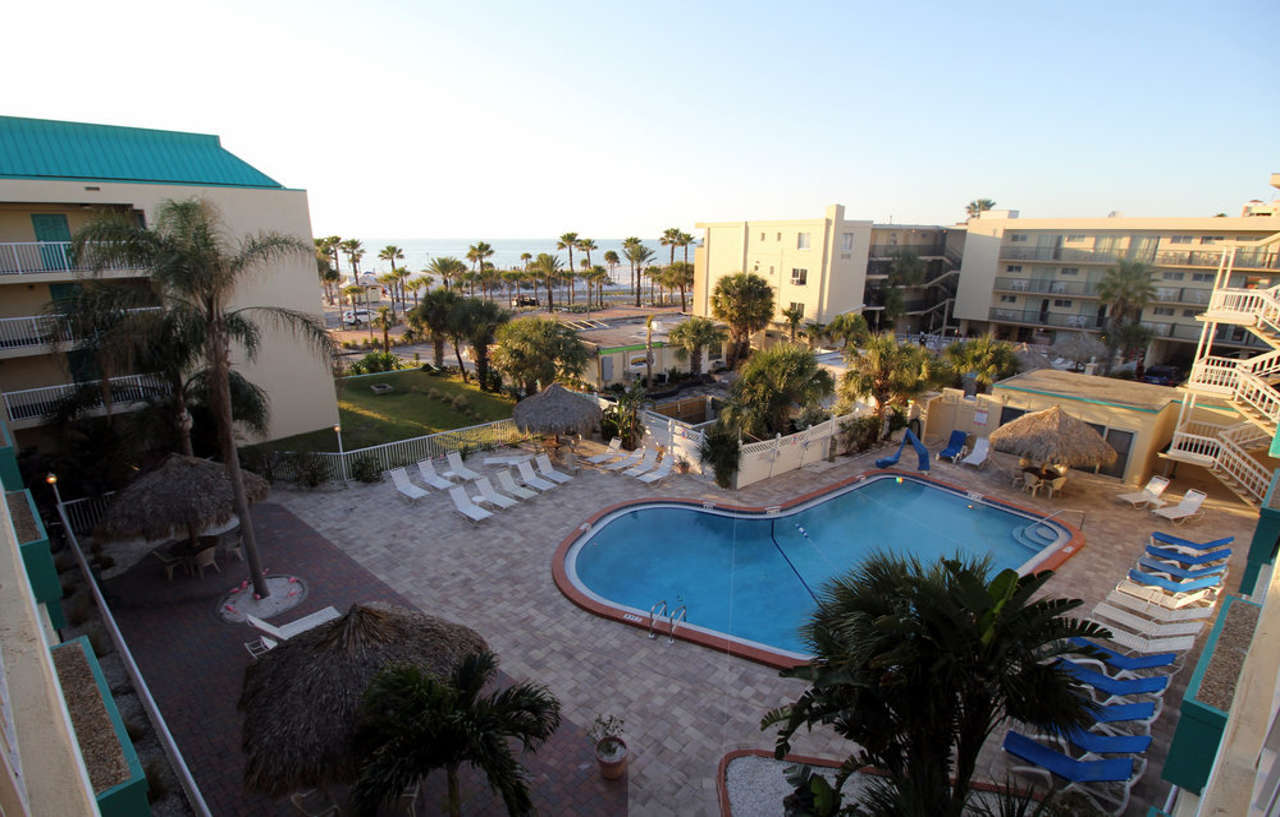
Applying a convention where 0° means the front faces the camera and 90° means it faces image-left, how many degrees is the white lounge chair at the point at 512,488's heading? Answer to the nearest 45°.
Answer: approximately 315°

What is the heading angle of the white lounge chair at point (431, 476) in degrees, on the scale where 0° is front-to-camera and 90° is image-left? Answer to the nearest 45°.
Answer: approximately 315°

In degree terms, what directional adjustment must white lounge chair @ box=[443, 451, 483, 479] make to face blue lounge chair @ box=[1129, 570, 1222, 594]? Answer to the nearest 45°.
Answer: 0° — it already faces it

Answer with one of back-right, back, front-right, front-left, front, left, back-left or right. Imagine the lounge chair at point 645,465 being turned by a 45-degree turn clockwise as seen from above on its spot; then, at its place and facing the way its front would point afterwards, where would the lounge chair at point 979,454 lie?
back

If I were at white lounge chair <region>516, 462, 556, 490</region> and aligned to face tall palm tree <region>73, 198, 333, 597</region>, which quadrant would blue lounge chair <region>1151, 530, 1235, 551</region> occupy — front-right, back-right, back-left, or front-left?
back-left

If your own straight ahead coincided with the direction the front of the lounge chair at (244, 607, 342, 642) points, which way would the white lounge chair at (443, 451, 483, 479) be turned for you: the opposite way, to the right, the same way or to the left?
to the right

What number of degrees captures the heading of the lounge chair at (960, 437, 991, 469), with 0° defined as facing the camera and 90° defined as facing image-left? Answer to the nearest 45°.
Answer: approximately 45°

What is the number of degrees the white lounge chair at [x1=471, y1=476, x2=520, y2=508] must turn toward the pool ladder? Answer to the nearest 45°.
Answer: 0° — it already faces it

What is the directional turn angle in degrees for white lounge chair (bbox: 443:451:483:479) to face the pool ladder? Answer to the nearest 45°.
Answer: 0° — it already faces it

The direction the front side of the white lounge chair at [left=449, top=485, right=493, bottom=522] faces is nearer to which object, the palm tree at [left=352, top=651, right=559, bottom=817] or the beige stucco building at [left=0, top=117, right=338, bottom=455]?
the palm tree

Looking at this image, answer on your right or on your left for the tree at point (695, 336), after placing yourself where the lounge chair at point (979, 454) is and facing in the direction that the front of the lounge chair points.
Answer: on your right
